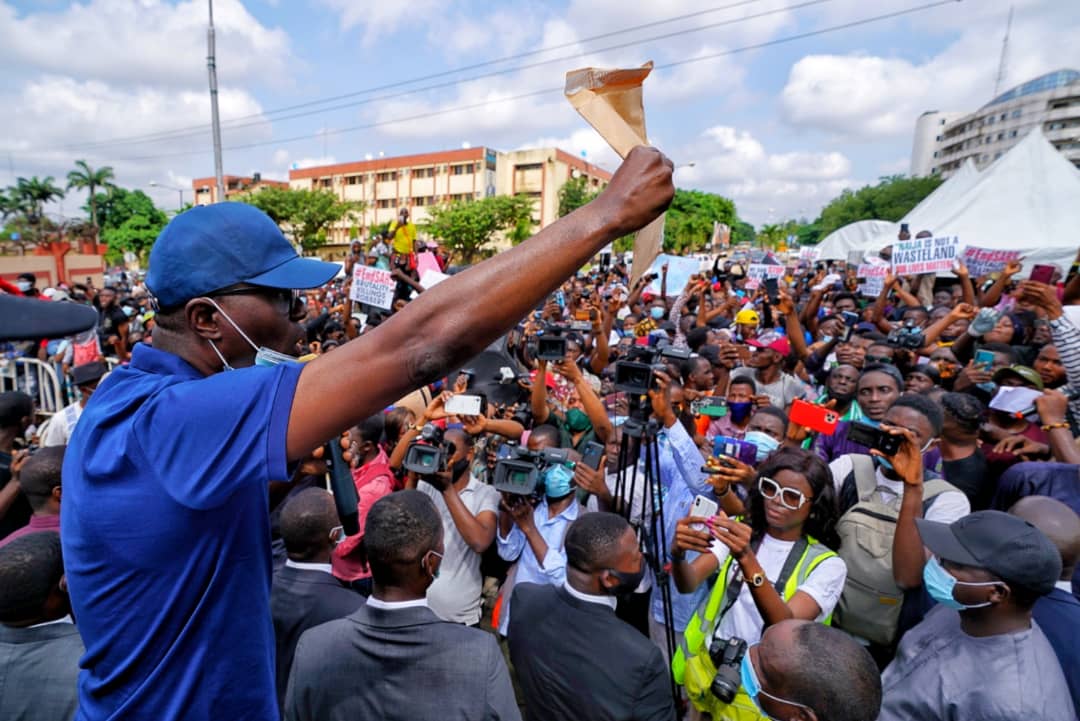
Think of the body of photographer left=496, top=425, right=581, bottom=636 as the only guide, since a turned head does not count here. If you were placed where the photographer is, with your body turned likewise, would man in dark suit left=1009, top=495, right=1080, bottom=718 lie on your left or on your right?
on your left

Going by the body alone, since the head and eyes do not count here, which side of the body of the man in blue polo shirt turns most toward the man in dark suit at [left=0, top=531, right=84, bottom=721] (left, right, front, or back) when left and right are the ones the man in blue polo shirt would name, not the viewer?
left

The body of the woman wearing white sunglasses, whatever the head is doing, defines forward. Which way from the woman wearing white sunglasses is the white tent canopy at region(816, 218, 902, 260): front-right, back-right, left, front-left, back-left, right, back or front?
back-right

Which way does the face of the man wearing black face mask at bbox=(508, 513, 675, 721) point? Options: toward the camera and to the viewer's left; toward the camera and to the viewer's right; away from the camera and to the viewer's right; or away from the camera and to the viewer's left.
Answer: away from the camera and to the viewer's right

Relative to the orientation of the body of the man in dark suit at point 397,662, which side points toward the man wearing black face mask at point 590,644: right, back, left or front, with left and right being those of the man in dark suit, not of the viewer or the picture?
right

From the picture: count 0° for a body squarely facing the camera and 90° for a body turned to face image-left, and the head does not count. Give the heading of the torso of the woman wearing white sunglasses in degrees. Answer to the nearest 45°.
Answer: approximately 45°

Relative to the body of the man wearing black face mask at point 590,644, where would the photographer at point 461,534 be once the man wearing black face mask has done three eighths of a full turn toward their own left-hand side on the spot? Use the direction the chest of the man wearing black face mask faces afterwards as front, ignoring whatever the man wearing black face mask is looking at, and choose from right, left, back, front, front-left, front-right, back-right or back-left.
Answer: front-right

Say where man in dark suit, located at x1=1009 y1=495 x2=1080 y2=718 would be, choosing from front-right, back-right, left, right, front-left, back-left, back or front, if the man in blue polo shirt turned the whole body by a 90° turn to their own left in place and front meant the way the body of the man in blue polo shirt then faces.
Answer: back-right

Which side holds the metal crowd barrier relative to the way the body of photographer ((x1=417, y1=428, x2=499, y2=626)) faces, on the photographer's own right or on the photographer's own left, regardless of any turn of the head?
on the photographer's own right

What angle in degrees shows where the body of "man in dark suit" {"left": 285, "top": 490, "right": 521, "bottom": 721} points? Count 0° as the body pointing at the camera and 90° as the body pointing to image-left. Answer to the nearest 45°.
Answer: approximately 180°

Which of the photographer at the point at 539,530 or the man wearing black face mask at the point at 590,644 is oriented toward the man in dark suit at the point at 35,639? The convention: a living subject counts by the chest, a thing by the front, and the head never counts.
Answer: the photographer

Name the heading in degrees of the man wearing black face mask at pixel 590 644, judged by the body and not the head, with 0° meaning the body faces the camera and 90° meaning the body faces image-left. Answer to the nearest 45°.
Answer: approximately 225°

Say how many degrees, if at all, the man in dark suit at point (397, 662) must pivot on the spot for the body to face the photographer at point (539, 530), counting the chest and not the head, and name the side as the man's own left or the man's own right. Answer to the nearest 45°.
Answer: approximately 45° to the man's own right
